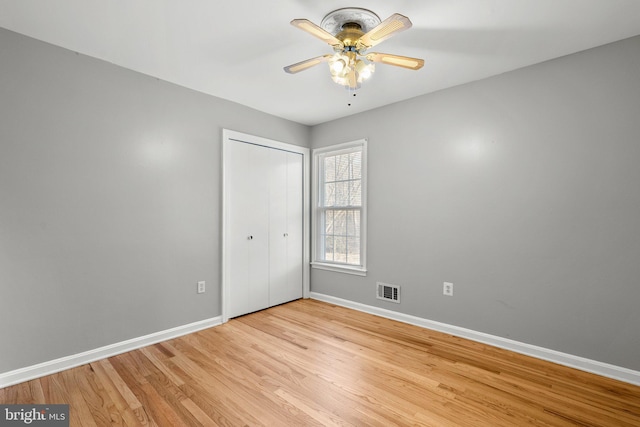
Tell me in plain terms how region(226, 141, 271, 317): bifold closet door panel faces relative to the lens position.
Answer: facing the viewer and to the right of the viewer

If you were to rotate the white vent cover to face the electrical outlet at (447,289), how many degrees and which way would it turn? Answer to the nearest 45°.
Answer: approximately 90° to its left

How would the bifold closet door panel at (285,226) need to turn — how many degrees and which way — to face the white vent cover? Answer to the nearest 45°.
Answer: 0° — it already faces it

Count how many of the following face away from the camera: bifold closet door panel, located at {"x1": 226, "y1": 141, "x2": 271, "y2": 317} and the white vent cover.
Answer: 0

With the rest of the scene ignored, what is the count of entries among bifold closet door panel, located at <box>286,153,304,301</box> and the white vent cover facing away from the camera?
0

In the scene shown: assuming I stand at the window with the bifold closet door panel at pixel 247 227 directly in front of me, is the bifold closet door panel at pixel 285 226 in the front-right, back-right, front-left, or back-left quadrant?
front-right

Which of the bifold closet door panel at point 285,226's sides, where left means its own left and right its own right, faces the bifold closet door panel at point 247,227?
right

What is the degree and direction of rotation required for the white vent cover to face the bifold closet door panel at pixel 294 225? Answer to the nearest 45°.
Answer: approximately 45° to its right

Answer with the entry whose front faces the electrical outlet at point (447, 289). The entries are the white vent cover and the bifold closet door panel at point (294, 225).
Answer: the bifold closet door panel

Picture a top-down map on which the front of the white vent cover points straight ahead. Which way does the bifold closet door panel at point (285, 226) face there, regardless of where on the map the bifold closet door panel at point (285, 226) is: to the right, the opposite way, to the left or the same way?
to the left

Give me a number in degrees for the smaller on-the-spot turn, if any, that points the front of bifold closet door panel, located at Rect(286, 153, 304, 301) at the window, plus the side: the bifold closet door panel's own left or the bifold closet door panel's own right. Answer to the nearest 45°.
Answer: approximately 45° to the bifold closet door panel's own left

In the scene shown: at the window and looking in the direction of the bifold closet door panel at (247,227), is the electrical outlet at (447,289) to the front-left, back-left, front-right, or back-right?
back-left

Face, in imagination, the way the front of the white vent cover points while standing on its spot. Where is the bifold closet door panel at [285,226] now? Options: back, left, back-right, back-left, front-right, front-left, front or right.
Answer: front-right

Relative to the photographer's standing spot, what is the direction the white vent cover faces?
facing the viewer and to the left of the viewer

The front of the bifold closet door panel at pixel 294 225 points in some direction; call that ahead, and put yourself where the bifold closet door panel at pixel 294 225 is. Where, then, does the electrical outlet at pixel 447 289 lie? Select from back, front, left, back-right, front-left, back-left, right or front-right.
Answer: front

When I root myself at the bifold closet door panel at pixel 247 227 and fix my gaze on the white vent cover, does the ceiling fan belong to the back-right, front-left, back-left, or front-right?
front-right

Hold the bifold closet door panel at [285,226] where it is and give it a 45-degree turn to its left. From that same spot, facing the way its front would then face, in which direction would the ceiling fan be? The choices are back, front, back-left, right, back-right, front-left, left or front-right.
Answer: right

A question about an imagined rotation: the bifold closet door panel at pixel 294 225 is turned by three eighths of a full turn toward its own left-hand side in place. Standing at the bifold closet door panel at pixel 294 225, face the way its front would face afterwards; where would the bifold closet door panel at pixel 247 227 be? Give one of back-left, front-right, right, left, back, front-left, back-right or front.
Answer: back-left

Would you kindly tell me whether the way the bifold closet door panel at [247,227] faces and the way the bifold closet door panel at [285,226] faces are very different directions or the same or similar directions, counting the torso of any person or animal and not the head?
same or similar directions

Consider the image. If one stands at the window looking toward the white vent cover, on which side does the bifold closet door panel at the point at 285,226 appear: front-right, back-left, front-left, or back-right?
back-right

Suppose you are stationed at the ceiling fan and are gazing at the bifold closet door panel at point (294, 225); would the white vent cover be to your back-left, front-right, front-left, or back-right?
front-right

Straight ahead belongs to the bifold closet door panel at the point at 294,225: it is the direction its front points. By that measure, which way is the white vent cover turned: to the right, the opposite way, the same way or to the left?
to the right
